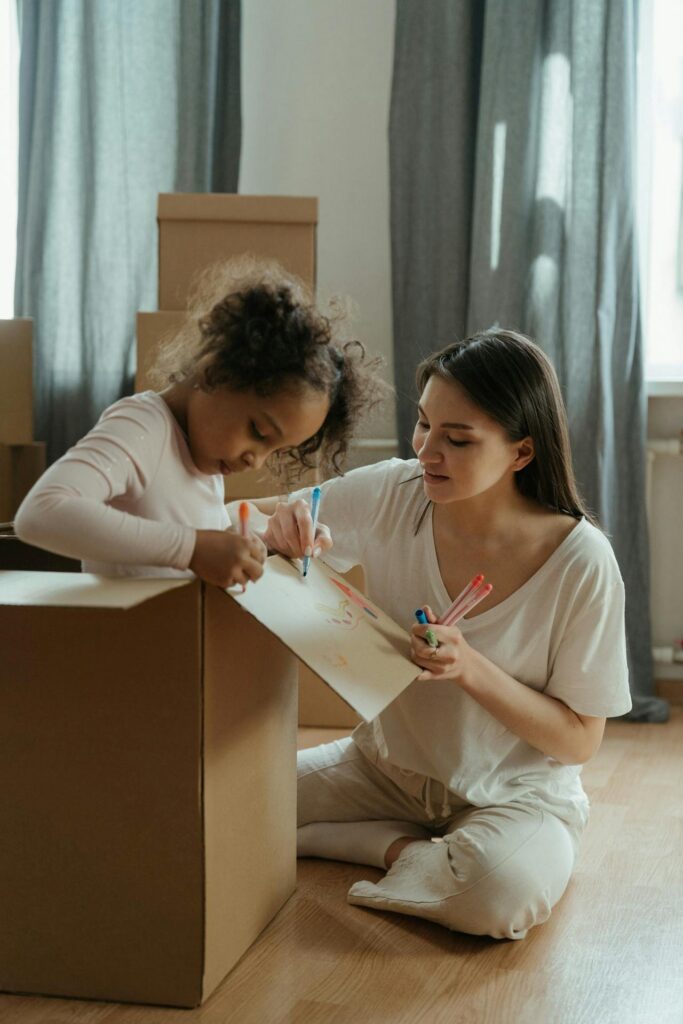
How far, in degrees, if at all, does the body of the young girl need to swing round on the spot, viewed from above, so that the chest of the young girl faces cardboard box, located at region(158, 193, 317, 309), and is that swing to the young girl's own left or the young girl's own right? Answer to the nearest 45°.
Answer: approximately 135° to the young girl's own left

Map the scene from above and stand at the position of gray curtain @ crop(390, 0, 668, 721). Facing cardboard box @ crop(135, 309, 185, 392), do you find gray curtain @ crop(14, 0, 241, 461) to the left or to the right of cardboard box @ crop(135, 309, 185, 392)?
right

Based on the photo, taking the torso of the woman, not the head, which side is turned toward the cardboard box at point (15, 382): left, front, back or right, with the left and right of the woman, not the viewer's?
right

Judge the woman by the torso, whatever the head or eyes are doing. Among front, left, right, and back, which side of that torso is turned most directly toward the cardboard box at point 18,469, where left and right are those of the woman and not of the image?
right

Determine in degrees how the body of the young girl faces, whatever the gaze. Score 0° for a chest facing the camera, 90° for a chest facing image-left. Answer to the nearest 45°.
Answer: approximately 315°

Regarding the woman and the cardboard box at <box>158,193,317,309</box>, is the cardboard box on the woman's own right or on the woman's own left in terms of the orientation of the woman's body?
on the woman's own right

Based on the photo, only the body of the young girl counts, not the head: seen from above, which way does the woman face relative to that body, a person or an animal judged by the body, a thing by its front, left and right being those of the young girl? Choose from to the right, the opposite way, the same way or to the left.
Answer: to the right

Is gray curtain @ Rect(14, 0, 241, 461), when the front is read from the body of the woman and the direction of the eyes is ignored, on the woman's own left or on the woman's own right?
on the woman's own right
